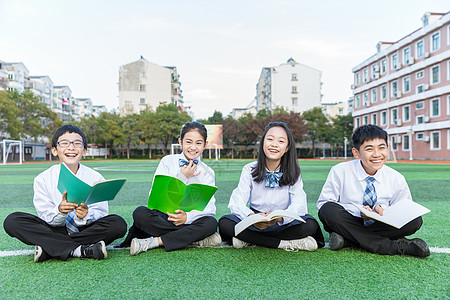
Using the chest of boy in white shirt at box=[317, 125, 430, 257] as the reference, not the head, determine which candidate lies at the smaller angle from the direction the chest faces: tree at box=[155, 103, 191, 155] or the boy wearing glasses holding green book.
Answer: the boy wearing glasses holding green book

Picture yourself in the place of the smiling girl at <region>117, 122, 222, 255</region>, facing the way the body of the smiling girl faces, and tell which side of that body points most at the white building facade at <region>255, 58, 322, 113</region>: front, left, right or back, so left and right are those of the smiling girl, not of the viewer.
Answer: back

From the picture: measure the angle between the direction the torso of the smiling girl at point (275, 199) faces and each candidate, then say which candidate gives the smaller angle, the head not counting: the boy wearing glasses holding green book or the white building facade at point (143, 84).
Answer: the boy wearing glasses holding green book

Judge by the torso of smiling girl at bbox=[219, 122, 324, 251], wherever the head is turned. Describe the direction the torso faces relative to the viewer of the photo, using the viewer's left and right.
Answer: facing the viewer

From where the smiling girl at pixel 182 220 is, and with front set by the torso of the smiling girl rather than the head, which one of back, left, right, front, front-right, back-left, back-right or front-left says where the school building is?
back-left

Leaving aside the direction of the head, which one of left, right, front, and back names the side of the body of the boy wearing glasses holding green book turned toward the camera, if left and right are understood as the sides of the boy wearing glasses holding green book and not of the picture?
front

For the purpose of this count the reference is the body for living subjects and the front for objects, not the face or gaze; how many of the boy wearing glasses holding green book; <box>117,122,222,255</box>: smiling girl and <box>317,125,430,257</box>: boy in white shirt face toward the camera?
3

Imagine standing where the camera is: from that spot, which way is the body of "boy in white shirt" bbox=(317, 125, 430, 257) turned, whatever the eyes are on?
toward the camera

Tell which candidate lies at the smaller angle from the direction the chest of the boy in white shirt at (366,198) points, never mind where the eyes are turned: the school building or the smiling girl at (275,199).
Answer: the smiling girl

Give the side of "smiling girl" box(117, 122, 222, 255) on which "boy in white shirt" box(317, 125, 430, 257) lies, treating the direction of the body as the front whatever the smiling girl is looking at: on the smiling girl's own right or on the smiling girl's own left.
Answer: on the smiling girl's own left

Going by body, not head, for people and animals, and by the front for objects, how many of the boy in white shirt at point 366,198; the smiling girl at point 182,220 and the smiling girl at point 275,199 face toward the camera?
3
